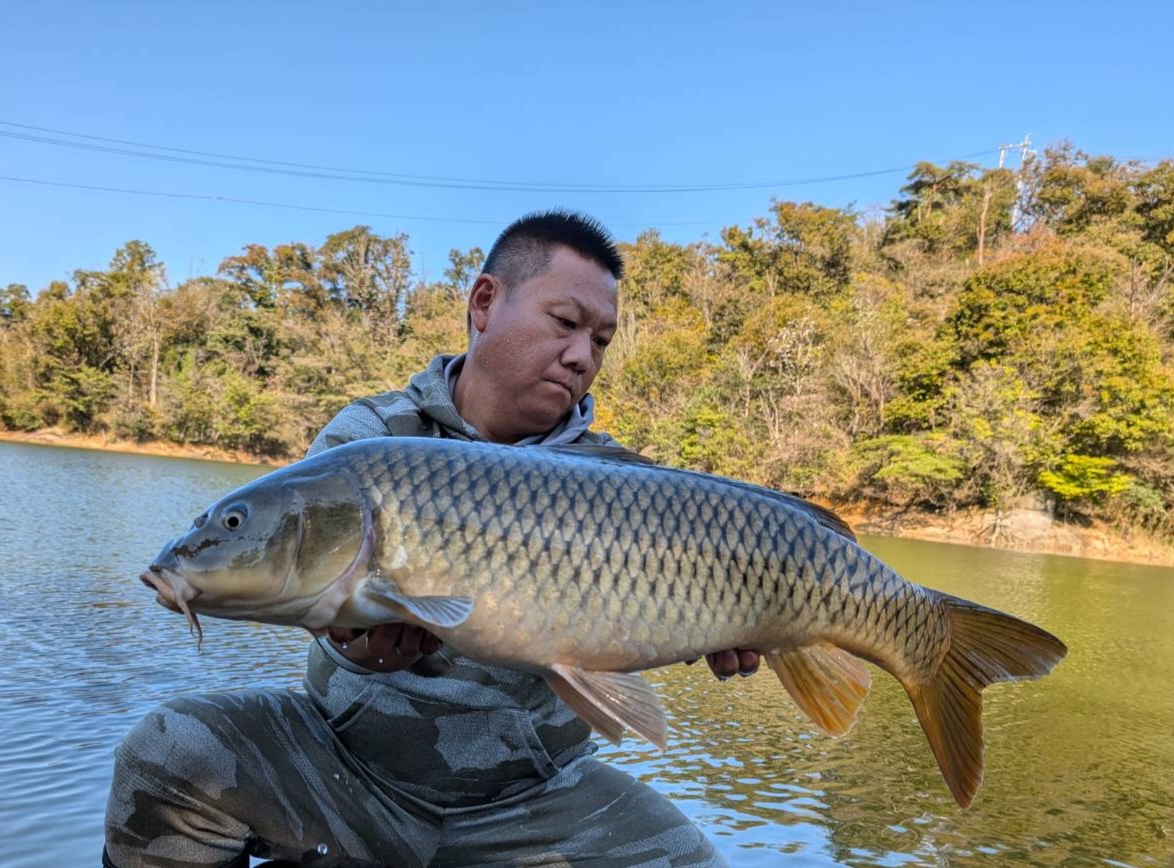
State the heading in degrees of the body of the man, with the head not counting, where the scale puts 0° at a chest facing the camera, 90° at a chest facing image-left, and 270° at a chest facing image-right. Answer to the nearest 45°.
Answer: approximately 0°

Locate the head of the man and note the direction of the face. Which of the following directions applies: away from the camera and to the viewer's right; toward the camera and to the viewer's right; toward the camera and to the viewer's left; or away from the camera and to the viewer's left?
toward the camera and to the viewer's right
